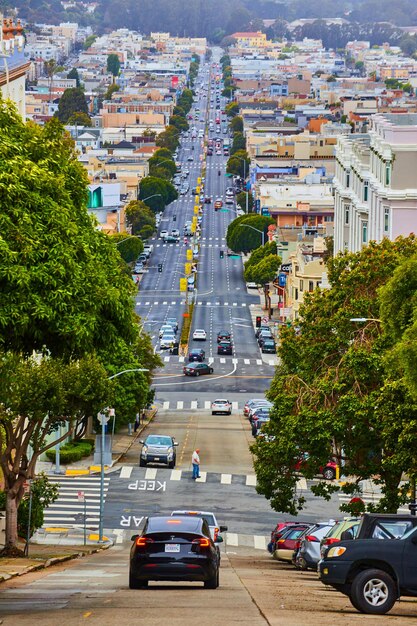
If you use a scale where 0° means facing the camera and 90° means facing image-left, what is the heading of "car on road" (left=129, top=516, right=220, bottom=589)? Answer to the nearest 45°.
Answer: approximately 180°

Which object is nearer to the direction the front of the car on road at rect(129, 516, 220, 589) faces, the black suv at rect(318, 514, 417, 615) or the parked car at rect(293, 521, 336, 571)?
the parked car

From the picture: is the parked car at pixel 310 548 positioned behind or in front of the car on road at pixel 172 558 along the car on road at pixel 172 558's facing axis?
in front

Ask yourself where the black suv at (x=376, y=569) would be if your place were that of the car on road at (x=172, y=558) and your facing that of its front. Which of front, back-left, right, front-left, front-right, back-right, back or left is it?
back-right

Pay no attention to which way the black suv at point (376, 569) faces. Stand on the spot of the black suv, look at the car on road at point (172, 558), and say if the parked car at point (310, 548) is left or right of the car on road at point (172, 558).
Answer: right
